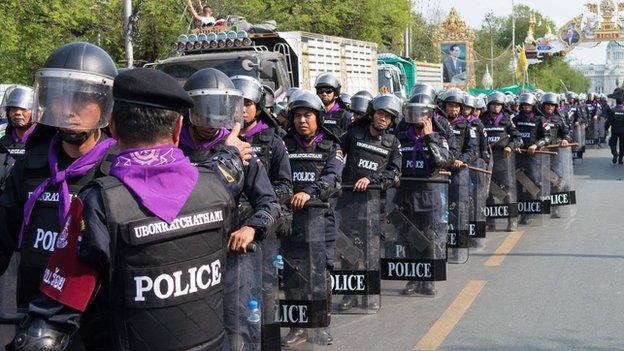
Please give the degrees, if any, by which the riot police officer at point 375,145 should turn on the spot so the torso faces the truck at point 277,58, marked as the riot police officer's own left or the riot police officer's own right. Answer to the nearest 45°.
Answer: approximately 180°

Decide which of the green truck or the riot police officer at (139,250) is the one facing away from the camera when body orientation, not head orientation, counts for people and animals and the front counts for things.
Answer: the riot police officer

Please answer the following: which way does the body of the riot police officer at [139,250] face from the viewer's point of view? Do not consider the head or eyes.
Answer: away from the camera

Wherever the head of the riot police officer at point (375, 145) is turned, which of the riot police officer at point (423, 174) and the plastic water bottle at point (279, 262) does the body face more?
the plastic water bottle

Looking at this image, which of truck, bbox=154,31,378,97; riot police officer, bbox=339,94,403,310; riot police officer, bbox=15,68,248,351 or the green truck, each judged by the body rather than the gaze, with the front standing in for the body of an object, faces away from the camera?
riot police officer, bbox=15,68,248,351

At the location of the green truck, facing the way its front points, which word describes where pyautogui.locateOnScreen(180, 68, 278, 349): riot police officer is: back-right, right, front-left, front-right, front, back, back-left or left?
front-left

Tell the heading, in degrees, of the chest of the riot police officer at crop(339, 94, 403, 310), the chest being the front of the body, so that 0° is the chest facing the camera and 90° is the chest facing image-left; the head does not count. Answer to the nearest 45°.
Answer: approximately 0°

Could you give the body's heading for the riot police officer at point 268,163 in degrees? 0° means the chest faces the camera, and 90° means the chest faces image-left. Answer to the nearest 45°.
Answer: approximately 45°

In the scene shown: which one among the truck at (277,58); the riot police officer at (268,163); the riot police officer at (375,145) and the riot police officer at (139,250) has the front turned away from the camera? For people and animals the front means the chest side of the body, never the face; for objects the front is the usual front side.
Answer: the riot police officer at (139,250)
